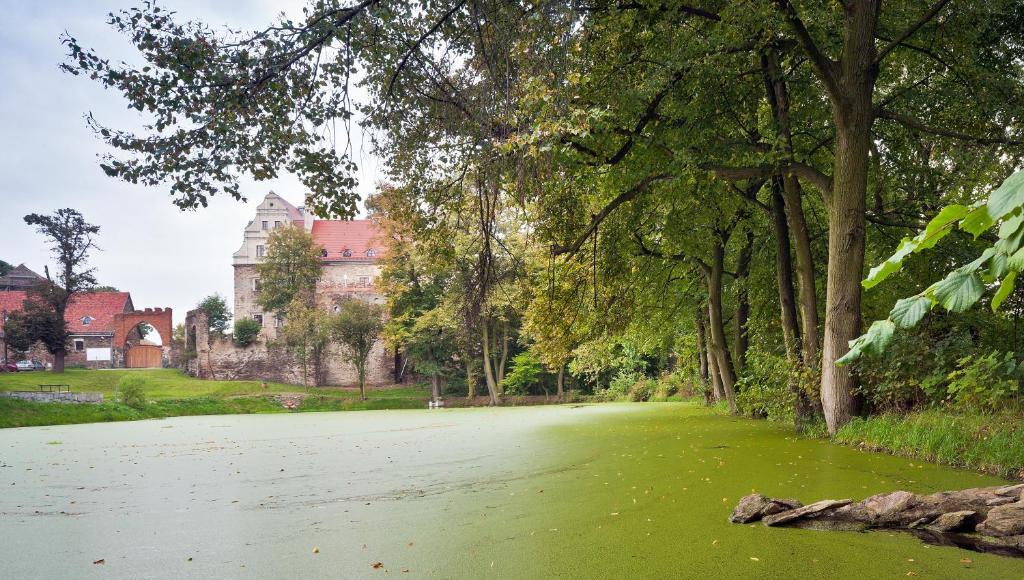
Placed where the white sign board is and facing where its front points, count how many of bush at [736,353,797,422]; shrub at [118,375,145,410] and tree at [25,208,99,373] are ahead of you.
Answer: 3

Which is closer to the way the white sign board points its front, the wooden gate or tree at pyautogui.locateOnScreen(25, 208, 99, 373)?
the tree

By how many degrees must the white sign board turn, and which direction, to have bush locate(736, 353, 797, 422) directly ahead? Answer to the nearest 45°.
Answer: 0° — it already faces it

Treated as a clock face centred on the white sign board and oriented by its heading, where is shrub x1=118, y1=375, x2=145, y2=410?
The shrub is roughly at 12 o'clock from the white sign board.

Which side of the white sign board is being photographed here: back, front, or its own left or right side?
front

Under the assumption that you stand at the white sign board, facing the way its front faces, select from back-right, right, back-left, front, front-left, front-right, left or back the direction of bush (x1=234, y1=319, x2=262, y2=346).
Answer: front-left

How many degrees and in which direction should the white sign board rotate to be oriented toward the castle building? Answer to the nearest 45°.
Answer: approximately 45° to its left

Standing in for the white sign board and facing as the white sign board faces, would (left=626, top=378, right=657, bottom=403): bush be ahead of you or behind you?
ahead

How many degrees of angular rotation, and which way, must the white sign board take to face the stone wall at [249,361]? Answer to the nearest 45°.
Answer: approximately 45° to its left

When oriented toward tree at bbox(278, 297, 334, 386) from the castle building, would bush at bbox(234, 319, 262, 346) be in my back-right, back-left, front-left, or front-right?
front-right

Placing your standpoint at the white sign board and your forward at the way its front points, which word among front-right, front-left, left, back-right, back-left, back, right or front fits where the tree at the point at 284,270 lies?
front-left
